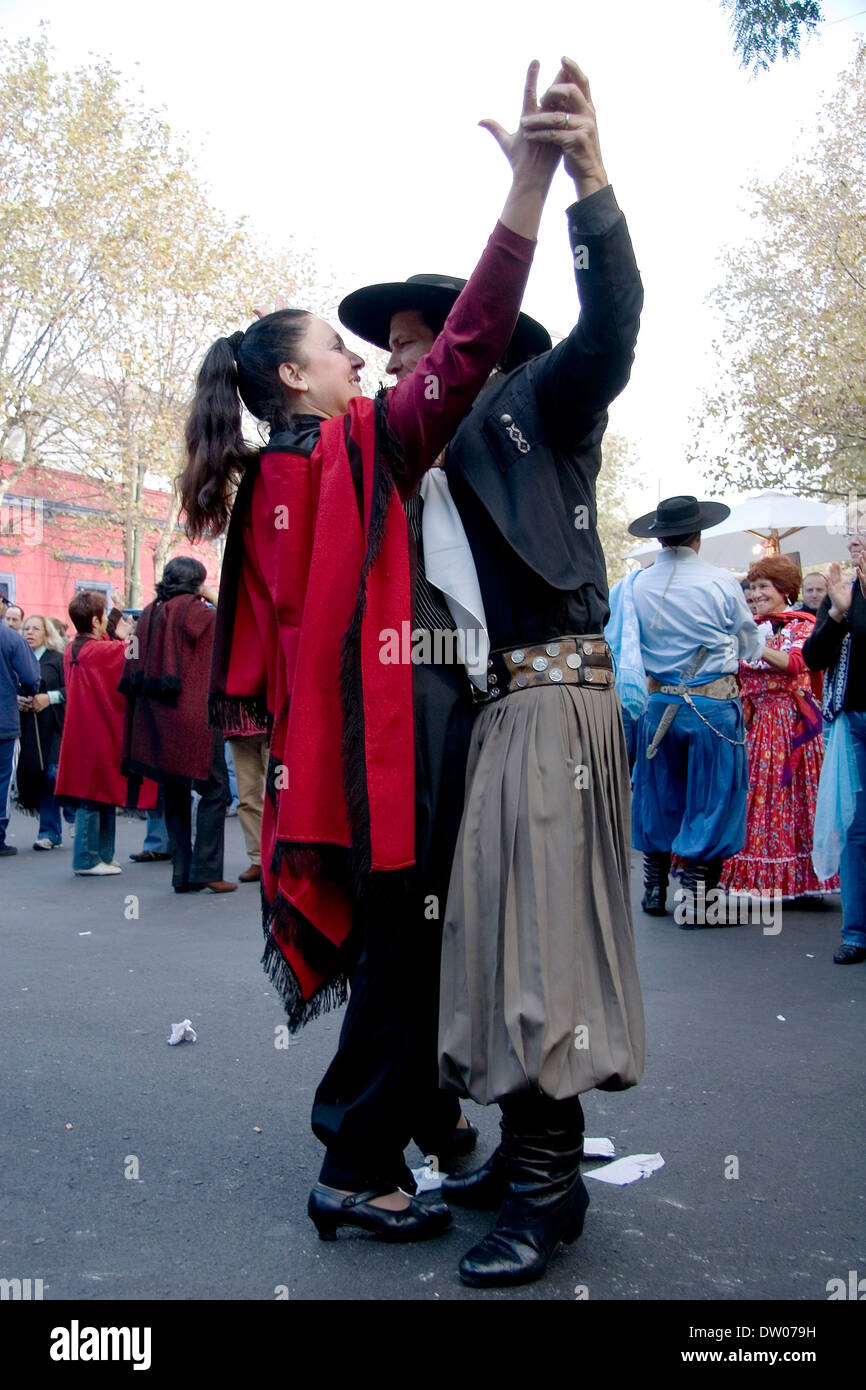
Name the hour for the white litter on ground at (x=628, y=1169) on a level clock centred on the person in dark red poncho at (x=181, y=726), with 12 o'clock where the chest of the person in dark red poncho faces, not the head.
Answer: The white litter on ground is roughly at 4 o'clock from the person in dark red poncho.

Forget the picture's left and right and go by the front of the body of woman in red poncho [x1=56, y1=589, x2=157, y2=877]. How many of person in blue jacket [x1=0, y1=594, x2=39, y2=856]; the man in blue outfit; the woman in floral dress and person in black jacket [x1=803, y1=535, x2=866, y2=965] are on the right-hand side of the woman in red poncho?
3

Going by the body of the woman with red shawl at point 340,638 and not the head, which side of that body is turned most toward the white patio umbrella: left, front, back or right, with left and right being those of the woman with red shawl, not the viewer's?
left

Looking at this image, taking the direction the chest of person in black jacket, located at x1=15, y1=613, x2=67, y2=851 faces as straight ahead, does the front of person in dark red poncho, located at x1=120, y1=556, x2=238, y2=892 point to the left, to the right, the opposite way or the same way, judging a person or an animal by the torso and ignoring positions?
the opposite way

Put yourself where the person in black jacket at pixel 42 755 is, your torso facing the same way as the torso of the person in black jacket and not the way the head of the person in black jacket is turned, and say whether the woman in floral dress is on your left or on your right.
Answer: on your left

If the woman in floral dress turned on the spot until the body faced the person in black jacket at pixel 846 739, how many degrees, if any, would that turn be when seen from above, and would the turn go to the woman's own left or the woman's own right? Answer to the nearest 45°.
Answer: approximately 45° to the woman's own left

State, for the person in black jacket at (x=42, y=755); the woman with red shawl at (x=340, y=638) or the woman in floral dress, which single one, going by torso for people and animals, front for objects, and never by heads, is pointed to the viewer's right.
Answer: the woman with red shawl

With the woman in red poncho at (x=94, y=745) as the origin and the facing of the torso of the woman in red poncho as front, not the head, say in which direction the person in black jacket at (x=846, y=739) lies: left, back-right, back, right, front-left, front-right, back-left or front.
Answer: right

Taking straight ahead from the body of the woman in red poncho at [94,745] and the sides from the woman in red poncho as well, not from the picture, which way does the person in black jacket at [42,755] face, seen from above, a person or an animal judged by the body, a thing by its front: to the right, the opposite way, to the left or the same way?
the opposite way

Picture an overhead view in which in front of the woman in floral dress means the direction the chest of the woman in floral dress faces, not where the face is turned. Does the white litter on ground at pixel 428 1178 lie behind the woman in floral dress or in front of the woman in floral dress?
in front

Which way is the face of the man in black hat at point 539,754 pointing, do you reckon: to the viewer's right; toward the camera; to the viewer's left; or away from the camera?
to the viewer's left

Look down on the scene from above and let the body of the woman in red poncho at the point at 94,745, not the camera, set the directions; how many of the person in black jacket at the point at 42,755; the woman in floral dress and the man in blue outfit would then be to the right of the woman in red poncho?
2

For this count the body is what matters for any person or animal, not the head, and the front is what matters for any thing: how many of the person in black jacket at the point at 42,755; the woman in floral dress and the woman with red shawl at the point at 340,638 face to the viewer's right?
1

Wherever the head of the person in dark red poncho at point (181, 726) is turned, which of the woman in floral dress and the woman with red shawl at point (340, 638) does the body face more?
the woman in floral dress

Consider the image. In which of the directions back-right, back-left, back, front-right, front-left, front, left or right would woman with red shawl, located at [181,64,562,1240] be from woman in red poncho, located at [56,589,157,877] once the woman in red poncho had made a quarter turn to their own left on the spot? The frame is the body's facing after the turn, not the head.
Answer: back-left

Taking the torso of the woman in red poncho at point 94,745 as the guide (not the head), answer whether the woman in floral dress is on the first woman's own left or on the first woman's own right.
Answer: on the first woman's own right
